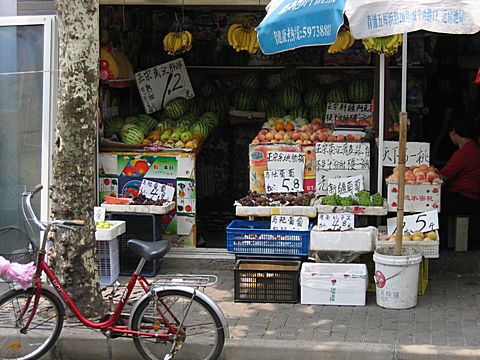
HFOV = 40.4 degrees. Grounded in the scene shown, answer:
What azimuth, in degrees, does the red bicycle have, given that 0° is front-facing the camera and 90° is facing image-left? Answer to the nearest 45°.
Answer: approximately 90°

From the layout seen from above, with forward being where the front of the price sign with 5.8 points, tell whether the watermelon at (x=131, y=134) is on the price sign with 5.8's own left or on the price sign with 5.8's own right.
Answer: on the price sign with 5.8's own right

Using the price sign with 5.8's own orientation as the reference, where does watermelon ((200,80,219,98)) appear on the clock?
The watermelon is roughly at 5 o'clock from the price sign with 5.8.

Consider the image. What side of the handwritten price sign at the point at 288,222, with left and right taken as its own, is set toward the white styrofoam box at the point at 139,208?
right

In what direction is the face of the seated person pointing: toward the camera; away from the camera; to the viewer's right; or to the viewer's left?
to the viewer's left

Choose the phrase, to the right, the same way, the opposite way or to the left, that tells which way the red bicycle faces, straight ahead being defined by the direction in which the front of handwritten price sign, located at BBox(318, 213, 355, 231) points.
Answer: to the right

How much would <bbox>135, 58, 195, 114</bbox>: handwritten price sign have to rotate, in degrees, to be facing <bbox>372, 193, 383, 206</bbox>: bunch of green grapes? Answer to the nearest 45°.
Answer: approximately 45° to its left

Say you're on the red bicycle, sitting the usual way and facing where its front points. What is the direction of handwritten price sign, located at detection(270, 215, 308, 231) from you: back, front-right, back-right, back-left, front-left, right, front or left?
back-right

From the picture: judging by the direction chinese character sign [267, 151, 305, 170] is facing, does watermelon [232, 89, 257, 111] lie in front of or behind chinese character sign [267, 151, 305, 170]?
behind

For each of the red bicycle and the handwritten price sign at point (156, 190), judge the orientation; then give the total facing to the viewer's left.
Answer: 1

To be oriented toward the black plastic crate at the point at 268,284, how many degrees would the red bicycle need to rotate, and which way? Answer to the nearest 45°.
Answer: approximately 135° to its right
